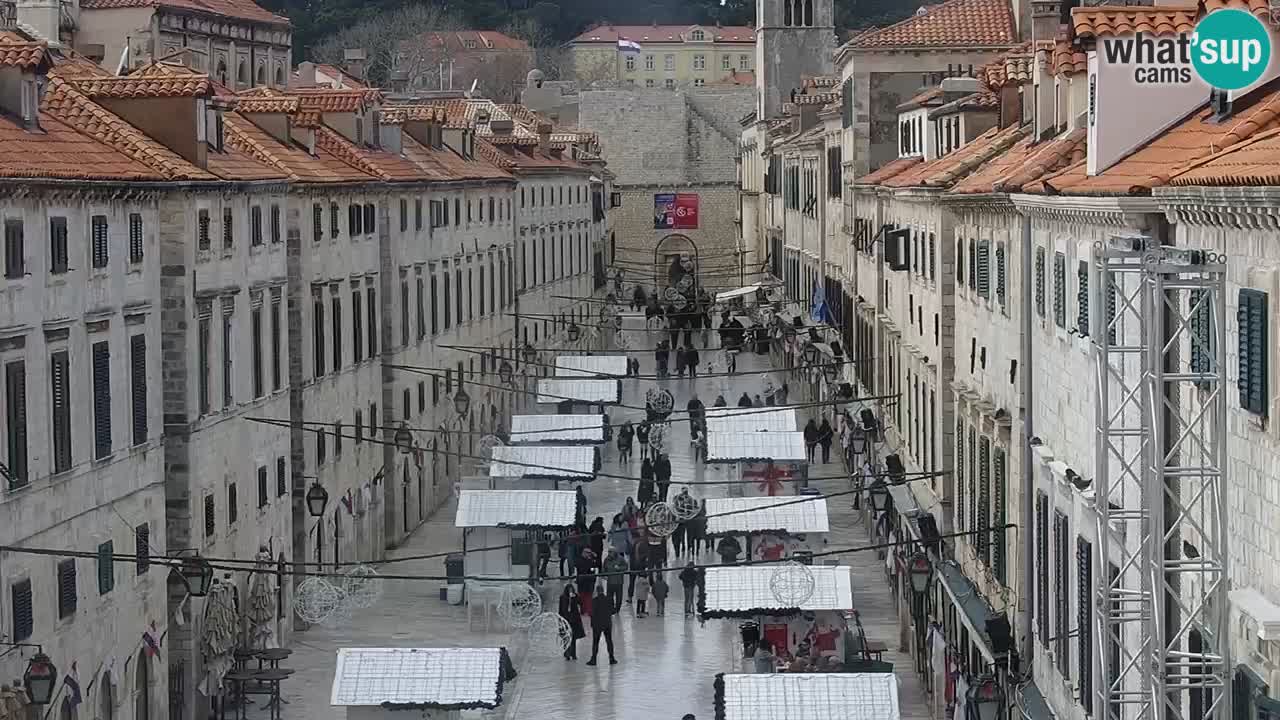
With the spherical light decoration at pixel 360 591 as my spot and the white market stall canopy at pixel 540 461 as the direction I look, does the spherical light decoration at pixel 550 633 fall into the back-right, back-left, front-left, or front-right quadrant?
back-right
